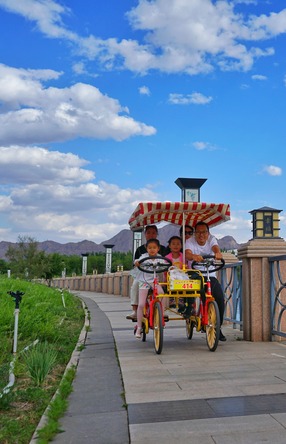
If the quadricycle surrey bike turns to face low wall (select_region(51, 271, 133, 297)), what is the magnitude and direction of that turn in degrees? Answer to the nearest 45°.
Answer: approximately 180°

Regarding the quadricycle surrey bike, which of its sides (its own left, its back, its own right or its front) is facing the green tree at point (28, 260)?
back

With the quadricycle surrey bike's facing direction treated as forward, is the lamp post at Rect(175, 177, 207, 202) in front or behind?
behind

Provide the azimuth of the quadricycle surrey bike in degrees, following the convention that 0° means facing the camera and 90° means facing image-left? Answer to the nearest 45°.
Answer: approximately 0°

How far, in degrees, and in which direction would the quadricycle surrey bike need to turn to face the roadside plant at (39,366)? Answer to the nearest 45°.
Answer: approximately 45° to its right

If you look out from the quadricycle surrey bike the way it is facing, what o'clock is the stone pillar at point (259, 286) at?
The stone pillar is roughly at 8 o'clock from the quadricycle surrey bike.

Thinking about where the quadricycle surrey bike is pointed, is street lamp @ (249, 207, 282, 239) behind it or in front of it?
behind
